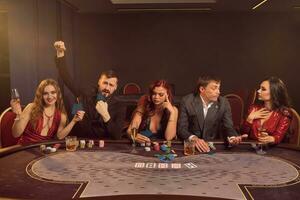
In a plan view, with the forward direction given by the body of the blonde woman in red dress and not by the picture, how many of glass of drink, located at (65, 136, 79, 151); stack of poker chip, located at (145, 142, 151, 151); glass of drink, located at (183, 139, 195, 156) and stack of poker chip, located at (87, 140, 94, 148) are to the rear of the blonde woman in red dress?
0

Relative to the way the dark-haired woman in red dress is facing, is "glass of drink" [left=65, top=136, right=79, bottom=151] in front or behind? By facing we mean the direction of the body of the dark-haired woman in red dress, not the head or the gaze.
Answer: in front

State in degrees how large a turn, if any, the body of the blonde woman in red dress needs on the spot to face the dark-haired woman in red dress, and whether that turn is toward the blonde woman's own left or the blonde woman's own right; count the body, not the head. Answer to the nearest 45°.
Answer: approximately 90° to the blonde woman's own left

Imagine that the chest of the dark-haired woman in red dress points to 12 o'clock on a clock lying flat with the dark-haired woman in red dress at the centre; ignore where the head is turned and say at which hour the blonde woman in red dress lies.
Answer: The blonde woman in red dress is roughly at 1 o'clock from the dark-haired woman in red dress.

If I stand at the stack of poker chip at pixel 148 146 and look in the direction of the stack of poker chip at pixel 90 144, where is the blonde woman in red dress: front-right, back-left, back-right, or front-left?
front-right

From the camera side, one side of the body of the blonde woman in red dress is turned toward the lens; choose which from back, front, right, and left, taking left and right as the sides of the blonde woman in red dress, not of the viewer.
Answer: front

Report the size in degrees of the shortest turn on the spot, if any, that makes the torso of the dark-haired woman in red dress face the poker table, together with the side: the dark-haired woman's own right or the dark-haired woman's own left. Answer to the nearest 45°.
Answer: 0° — they already face it

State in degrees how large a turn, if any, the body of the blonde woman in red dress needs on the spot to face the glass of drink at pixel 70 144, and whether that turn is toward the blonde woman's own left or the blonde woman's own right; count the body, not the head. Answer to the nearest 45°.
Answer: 0° — they already face it

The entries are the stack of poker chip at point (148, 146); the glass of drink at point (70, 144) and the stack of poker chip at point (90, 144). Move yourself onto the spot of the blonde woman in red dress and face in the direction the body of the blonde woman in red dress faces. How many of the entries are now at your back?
0

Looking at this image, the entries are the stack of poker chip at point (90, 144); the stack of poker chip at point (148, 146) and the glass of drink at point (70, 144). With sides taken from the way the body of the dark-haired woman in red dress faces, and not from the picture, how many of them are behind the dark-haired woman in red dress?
0

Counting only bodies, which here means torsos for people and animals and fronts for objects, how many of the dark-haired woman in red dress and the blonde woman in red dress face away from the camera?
0

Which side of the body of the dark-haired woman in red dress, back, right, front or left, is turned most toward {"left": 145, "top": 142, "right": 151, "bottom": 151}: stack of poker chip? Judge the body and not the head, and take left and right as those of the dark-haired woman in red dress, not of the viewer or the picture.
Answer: front

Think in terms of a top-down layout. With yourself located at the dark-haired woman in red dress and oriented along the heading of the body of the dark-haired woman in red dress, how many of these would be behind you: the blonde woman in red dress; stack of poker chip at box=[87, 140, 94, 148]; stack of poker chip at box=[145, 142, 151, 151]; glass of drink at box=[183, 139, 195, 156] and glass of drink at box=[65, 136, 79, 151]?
0

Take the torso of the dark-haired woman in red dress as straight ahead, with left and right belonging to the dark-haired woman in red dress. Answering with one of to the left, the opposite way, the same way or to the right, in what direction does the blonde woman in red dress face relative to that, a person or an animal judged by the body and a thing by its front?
to the left

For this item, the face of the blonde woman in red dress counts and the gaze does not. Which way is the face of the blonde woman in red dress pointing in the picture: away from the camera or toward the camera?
toward the camera

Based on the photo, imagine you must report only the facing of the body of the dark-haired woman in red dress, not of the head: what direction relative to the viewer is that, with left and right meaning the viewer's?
facing the viewer and to the left of the viewer
